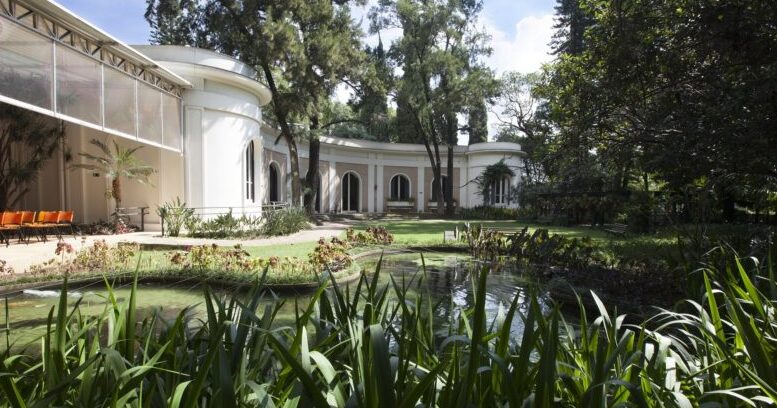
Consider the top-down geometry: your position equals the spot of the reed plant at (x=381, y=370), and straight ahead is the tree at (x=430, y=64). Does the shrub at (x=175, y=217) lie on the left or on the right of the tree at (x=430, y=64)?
left

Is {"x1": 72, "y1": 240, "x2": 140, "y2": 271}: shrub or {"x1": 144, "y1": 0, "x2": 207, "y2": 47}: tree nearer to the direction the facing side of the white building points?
the shrub

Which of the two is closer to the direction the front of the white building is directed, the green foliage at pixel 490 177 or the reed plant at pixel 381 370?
the reed plant

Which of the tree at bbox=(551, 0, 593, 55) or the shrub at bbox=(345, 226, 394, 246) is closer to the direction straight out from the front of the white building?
the shrub

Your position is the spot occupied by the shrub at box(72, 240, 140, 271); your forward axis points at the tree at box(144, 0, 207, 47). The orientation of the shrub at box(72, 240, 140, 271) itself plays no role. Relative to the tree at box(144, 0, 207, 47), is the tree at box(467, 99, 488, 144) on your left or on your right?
right

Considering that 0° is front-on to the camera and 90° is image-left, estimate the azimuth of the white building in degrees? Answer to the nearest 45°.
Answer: approximately 315°

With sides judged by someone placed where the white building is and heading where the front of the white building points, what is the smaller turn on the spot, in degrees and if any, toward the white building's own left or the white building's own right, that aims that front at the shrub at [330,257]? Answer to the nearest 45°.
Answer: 0° — it already faces it

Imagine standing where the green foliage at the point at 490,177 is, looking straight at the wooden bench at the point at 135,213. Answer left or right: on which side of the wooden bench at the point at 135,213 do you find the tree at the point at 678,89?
left

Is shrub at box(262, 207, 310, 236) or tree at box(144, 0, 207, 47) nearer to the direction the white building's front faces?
the shrub
